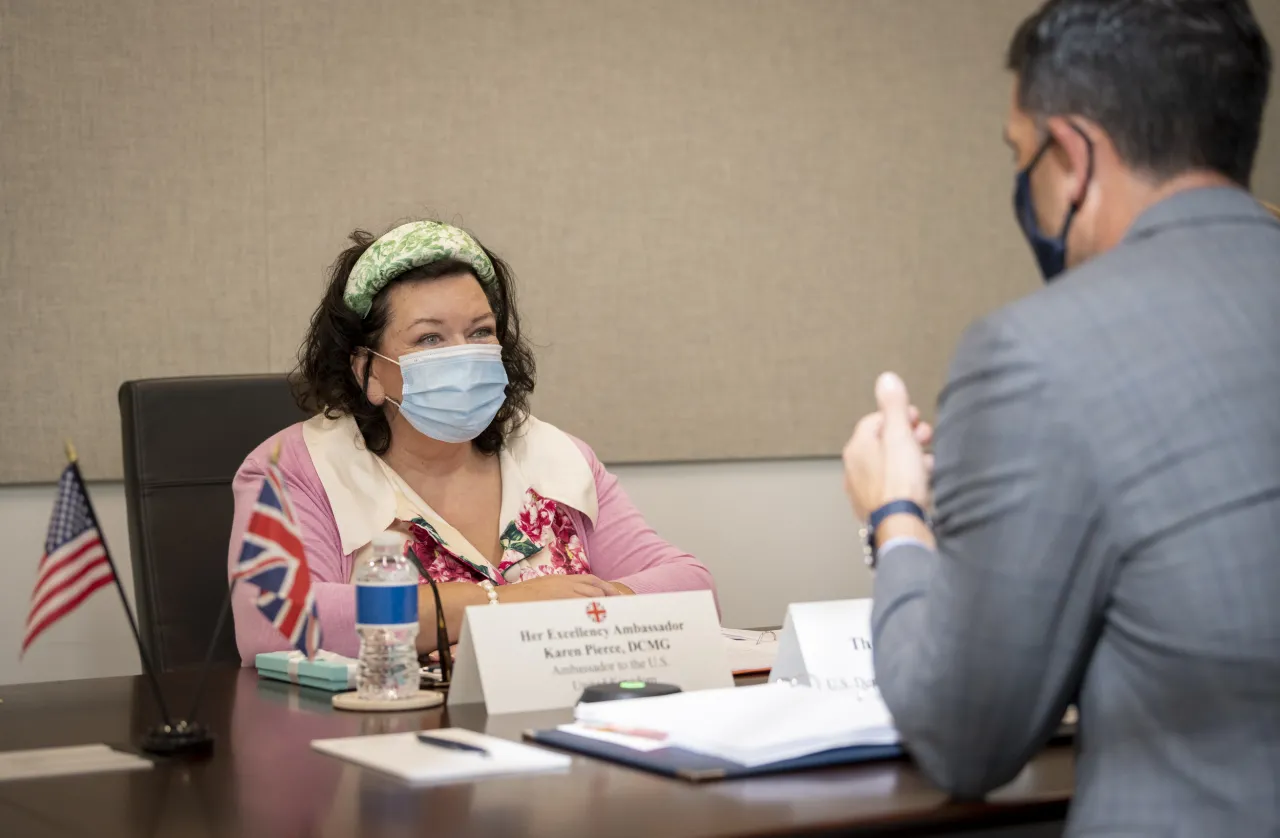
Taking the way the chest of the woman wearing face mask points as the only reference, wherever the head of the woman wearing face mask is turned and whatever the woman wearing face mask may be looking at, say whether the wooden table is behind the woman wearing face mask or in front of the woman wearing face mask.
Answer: in front

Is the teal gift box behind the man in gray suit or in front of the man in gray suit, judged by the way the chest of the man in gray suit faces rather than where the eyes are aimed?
in front

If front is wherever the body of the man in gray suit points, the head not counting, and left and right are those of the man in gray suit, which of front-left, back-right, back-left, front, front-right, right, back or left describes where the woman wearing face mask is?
front

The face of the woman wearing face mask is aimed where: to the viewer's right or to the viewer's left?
to the viewer's right

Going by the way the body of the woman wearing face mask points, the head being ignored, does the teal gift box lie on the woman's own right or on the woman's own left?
on the woman's own right

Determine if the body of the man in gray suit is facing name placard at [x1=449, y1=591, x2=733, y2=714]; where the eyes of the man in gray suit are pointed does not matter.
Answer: yes

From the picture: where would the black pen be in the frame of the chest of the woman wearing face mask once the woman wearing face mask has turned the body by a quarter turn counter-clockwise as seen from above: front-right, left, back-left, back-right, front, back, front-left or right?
back-right

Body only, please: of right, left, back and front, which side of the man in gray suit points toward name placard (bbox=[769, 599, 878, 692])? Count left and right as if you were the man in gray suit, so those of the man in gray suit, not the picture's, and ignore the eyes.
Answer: front

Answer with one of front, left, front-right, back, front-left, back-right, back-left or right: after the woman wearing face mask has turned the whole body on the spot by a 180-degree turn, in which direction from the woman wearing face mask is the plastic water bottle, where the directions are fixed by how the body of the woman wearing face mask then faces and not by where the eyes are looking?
back-left

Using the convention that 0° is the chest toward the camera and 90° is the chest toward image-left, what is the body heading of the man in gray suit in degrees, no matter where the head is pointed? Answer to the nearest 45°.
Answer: approximately 135°

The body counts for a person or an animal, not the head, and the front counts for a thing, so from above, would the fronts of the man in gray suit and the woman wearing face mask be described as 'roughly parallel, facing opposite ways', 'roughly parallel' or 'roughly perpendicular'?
roughly parallel, facing opposite ways

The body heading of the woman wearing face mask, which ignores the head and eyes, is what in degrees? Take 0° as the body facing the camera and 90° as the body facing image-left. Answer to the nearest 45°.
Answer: approximately 315°

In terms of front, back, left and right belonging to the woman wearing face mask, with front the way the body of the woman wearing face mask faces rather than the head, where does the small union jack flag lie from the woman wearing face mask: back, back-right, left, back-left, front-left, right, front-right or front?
front-right
